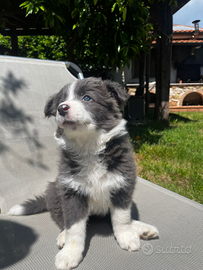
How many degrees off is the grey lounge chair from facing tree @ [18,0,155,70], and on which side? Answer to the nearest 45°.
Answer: approximately 135° to its left

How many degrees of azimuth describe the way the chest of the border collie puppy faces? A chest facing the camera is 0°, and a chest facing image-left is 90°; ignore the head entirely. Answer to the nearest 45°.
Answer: approximately 0°

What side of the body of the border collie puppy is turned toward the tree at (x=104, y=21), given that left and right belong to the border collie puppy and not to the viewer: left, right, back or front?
back

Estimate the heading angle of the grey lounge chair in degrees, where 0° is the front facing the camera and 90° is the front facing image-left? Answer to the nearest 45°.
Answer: approximately 315°

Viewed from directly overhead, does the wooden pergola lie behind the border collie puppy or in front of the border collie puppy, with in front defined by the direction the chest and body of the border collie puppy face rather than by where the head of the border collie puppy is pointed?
behind
